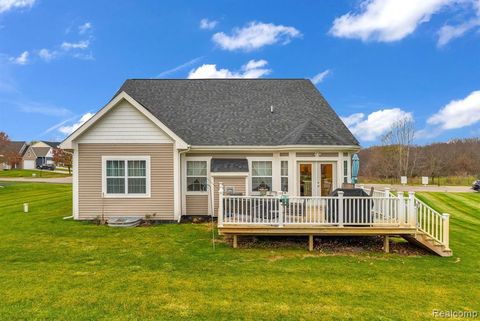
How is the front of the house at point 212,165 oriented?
away from the camera

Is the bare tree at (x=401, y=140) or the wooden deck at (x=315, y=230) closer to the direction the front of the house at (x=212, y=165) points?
the bare tree
